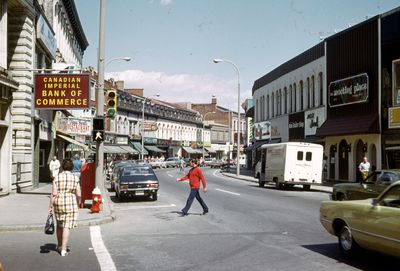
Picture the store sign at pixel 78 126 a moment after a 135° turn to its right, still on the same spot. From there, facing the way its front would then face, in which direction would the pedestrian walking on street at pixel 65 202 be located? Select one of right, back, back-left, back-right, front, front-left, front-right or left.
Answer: back-left

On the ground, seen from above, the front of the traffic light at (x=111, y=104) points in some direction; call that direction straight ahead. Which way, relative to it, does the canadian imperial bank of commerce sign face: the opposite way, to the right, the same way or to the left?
the same way

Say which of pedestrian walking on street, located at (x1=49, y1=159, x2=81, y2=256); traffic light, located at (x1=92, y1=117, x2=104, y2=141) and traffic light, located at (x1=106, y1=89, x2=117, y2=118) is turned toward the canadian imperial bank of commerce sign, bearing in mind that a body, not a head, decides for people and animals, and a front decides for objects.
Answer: the pedestrian walking on street

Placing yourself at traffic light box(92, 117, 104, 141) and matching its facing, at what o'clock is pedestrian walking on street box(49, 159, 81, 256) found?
The pedestrian walking on street is roughly at 12 o'clock from the traffic light.

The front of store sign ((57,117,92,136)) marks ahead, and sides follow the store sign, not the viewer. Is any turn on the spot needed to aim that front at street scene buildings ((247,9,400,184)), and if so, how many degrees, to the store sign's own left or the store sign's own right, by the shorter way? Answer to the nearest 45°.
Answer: approximately 90° to the store sign's own left

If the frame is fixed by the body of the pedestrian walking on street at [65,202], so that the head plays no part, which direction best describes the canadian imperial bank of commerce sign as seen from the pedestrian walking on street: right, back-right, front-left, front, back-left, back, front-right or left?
front

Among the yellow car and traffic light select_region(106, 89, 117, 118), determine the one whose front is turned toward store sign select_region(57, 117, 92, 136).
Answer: the yellow car

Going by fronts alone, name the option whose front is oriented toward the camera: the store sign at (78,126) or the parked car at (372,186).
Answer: the store sign

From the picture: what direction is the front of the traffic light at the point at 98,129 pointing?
toward the camera

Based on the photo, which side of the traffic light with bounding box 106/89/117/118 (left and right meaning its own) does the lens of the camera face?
front

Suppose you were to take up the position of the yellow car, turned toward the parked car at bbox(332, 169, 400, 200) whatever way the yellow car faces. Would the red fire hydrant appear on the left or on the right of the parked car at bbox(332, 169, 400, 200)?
left

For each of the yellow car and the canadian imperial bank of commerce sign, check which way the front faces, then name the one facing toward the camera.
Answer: the canadian imperial bank of commerce sign

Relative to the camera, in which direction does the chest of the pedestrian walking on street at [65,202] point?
away from the camera

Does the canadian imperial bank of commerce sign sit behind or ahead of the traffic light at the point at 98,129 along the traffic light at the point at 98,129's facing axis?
behind

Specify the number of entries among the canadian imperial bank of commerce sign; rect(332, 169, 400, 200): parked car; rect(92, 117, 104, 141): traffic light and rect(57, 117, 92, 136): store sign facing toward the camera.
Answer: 3

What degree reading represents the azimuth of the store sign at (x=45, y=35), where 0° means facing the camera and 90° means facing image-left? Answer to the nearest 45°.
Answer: approximately 315°
